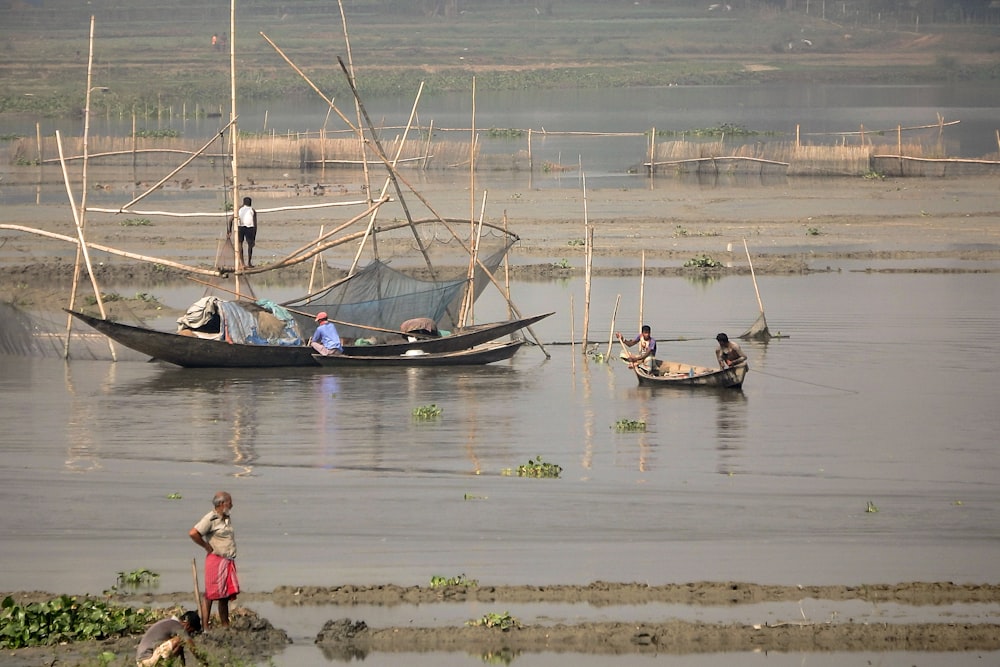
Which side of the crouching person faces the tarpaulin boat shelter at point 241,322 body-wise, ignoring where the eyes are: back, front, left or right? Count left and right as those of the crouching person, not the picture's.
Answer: left

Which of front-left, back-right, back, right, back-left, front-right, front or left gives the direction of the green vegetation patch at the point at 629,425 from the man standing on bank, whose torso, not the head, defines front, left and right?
left

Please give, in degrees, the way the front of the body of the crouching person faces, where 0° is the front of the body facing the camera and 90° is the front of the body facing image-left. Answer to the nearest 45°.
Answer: approximately 270°

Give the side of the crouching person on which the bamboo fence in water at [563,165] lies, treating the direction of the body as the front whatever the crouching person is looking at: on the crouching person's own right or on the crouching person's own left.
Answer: on the crouching person's own left

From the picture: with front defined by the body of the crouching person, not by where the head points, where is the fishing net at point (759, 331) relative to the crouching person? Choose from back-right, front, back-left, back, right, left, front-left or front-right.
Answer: front-left

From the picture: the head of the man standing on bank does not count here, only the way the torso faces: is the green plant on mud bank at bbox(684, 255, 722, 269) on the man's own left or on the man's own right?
on the man's own left

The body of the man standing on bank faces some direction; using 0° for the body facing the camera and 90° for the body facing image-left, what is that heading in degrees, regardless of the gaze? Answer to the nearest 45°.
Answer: approximately 315°

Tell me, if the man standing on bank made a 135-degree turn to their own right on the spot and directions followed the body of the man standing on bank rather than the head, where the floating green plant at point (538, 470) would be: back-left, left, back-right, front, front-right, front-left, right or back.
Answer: back-right
